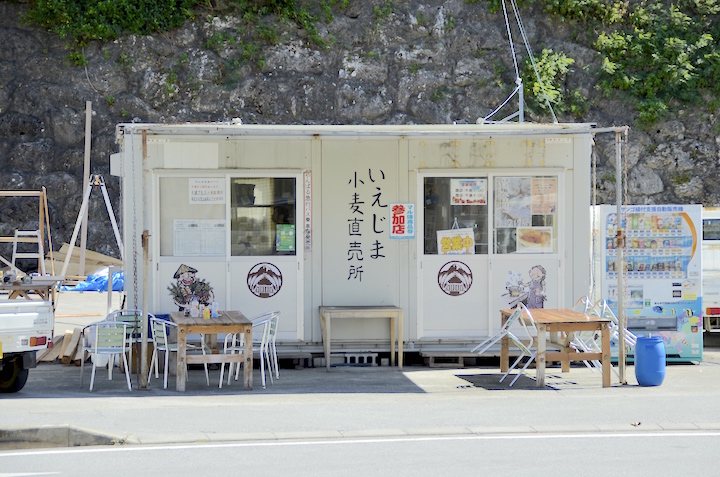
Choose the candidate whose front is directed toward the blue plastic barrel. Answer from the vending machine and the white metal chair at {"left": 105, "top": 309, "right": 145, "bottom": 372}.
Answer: the vending machine

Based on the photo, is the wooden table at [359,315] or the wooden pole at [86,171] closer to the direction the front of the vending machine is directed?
the wooden table

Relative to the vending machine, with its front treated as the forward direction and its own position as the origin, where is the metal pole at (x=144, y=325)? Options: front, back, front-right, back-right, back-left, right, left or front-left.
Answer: front-right

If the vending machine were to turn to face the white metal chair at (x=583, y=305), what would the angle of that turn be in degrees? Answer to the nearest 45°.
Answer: approximately 45° to its right

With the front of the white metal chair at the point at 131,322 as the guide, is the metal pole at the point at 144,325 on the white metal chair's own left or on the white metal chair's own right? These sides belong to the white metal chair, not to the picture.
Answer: on the white metal chair's own left

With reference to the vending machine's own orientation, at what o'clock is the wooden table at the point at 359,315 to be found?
The wooden table is roughly at 2 o'clock from the vending machine.

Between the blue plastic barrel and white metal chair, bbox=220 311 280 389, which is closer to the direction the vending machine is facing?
the blue plastic barrel

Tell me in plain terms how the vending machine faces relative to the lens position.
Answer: facing the viewer
